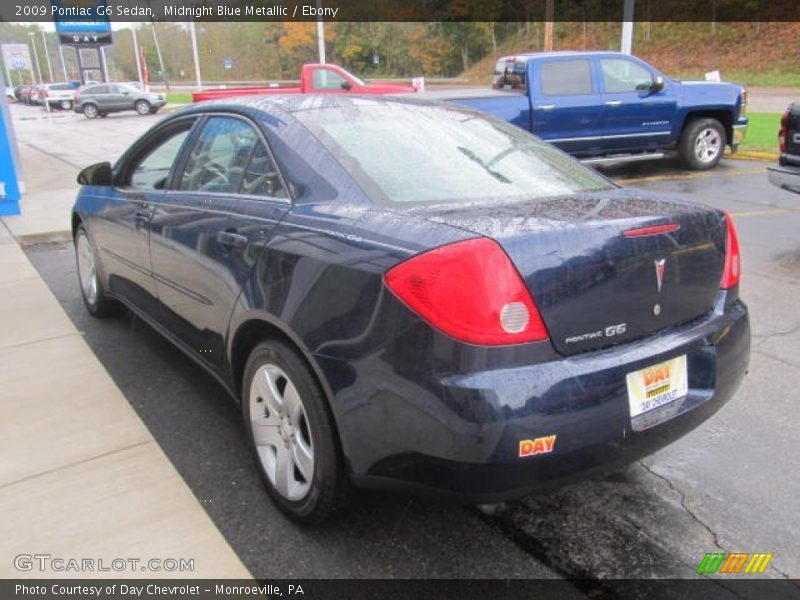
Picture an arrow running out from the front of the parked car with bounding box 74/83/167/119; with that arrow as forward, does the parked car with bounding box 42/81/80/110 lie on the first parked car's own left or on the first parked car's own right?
on the first parked car's own left

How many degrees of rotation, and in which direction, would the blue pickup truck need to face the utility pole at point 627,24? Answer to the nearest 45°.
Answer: approximately 90° to its left

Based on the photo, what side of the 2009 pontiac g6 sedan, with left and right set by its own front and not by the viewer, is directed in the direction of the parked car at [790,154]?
right

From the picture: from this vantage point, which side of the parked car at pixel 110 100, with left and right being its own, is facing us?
right

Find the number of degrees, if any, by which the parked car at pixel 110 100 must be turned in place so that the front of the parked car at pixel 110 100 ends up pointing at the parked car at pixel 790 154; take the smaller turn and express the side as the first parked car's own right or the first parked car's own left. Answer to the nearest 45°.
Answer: approximately 90° to the first parked car's own right

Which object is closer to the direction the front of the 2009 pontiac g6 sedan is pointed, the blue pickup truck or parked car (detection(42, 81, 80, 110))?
the parked car

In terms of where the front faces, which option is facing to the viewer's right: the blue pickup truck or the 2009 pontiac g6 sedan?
the blue pickup truck

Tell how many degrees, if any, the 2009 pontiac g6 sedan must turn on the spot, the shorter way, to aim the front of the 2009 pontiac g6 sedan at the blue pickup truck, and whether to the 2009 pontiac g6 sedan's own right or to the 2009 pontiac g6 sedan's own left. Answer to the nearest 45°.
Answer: approximately 45° to the 2009 pontiac g6 sedan's own right

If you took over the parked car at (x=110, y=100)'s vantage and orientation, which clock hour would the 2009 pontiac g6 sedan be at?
The 2009 pontiac g6 sedan is roughly at 3 o'clock from the parked car.

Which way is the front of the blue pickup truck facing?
to the viewer's right

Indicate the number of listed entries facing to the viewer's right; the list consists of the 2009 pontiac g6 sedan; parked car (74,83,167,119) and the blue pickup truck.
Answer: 2

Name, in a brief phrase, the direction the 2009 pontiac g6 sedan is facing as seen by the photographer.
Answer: facing away from the viewer and to the left of the viewer

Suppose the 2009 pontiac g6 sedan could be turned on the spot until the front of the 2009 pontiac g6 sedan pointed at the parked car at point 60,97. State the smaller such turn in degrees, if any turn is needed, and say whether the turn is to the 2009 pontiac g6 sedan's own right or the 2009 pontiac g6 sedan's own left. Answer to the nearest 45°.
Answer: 0° — it already faces it
